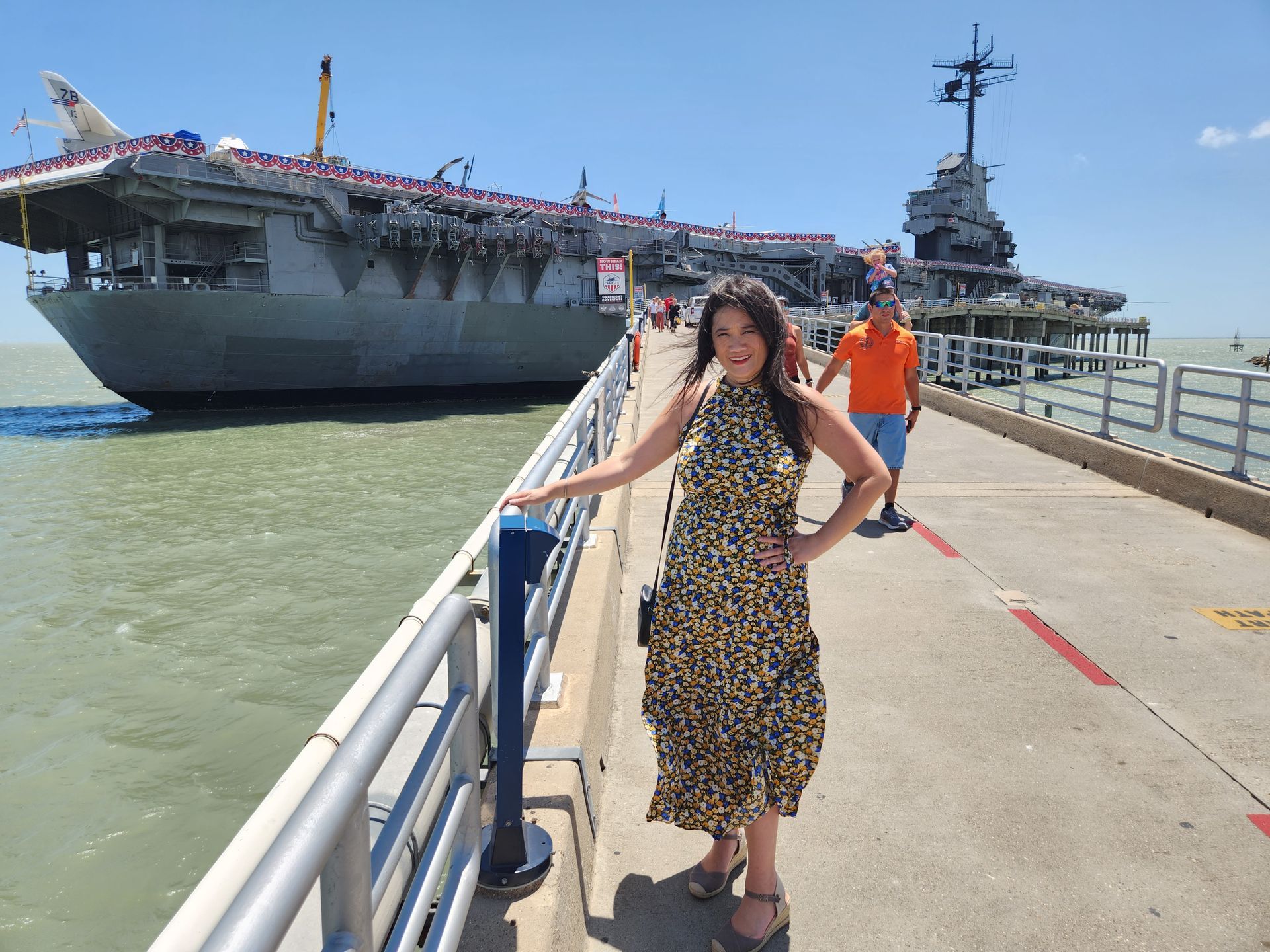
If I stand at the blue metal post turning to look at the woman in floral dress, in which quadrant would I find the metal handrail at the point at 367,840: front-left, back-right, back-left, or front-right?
back-right

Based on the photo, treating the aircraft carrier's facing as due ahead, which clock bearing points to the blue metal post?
The blue metal post is roughly at 4 o'clock from the aircraft carrier.

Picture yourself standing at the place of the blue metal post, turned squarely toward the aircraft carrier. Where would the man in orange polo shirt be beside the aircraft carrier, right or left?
right

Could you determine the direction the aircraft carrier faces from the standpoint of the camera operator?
facing away from the viewer and to the right of the viewer

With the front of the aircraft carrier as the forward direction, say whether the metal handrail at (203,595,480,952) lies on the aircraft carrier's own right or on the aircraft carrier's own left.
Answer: on the aircraft carrier's own right

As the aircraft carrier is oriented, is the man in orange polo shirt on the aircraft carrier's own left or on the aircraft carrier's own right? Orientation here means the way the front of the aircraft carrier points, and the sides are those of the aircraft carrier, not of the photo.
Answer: on the aircraft carrier's own right
